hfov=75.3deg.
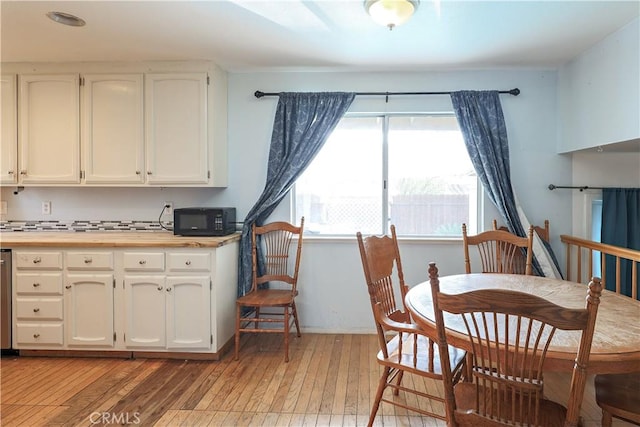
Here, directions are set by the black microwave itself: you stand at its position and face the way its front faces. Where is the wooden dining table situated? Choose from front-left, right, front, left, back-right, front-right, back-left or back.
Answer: front-left

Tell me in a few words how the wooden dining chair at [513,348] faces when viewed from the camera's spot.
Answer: facing away from the viewer

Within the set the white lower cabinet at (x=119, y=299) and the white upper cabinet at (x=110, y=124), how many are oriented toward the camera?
2

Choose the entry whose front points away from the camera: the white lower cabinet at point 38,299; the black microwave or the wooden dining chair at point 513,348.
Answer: the wooden dining chair

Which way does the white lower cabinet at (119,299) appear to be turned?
toward the camera

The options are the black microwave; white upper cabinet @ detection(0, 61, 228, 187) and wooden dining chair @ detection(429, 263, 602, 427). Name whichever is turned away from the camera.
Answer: the wooden dining chair

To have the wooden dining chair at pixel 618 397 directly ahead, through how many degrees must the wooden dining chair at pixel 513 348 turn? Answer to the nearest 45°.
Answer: approximately 45° to its right

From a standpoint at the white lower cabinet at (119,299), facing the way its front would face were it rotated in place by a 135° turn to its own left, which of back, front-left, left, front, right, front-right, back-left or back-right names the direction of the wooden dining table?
right

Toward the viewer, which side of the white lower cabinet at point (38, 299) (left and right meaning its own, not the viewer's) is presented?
front

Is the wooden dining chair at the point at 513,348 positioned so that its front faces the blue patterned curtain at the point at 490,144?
yes

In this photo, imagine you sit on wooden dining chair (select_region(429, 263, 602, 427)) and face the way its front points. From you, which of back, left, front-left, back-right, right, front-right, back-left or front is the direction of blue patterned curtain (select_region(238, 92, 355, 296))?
front-left

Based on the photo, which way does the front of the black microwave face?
toward the camera
